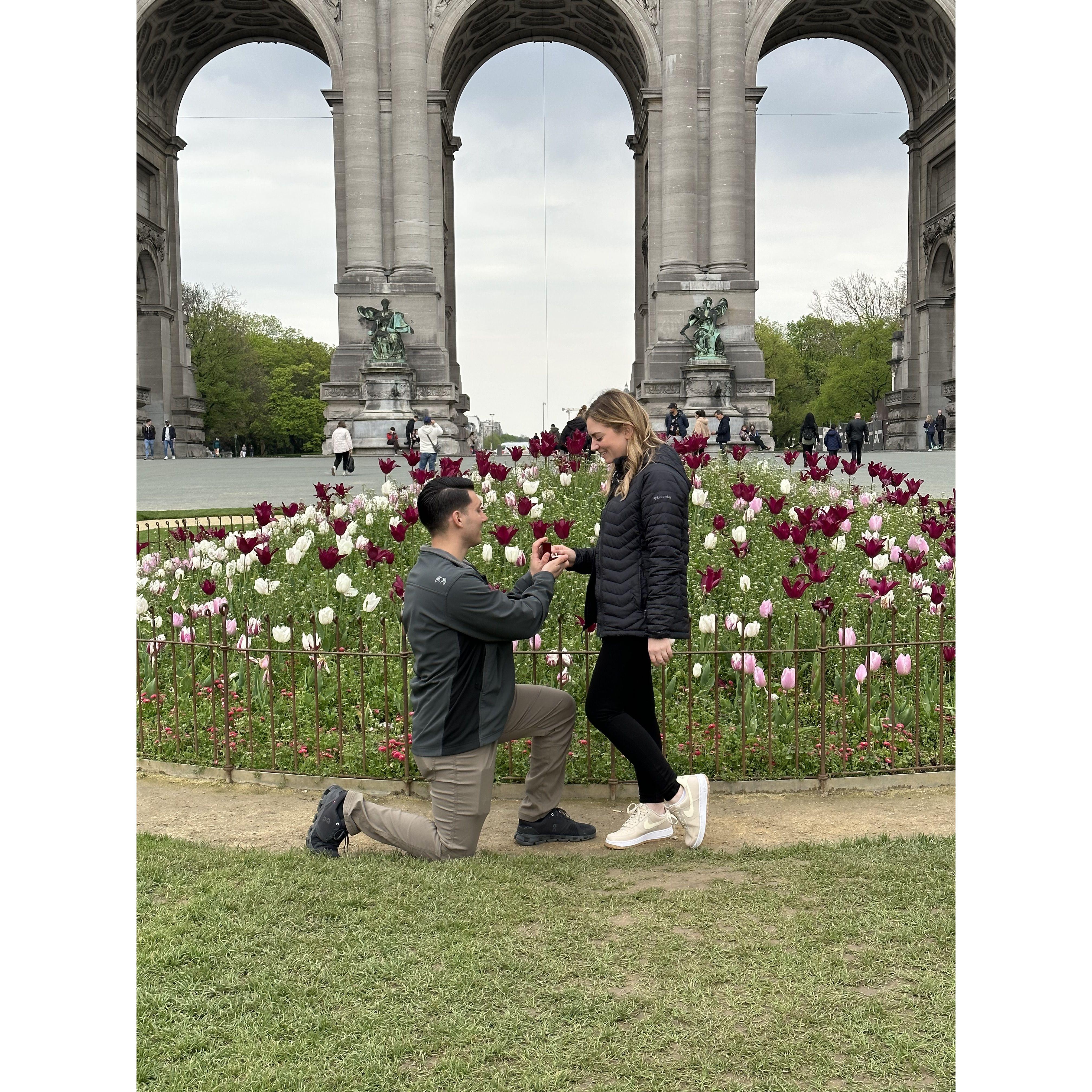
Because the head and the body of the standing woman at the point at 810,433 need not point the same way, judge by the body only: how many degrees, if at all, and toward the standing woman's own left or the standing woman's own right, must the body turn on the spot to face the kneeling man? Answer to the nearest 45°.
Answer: approximately 180°

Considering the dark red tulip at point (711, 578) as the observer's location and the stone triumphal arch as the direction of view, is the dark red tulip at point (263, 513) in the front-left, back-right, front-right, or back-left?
front-left

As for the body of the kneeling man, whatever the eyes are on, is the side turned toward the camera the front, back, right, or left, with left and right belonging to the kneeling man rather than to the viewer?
right

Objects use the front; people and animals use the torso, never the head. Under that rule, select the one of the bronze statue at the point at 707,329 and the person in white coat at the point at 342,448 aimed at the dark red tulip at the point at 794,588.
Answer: the bronze statue

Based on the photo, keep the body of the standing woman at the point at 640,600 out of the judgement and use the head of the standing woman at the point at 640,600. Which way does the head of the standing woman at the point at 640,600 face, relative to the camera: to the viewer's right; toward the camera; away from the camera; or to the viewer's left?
to the viewer's left

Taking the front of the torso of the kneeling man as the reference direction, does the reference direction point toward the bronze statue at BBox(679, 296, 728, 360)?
no

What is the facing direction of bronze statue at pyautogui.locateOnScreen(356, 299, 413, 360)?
toward the camera

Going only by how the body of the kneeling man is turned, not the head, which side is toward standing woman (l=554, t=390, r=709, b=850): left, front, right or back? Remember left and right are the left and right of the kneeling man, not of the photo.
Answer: front

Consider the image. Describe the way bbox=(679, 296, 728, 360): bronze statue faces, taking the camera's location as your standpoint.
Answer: facing the viewer

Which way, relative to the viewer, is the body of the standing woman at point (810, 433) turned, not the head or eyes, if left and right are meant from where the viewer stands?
facing away from the viewer

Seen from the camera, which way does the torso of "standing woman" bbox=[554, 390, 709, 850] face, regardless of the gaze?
to the viewer's left

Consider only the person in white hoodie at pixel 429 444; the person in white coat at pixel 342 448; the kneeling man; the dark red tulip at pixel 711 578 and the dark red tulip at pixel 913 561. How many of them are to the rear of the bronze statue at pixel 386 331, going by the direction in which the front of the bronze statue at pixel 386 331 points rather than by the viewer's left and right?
0

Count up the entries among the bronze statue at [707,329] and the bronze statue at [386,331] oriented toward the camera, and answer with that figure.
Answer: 2

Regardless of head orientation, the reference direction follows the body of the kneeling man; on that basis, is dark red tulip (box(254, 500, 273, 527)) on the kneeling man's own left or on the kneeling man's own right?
on the kneeling man's own left

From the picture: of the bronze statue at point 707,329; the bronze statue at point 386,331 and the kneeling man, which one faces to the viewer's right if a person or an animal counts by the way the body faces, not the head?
the kneeling man

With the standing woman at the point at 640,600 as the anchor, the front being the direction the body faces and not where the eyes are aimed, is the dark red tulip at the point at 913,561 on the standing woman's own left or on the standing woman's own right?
on the standing woman's own right

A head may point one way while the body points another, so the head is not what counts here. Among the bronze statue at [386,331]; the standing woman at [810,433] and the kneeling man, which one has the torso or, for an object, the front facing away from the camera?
the standing woman
